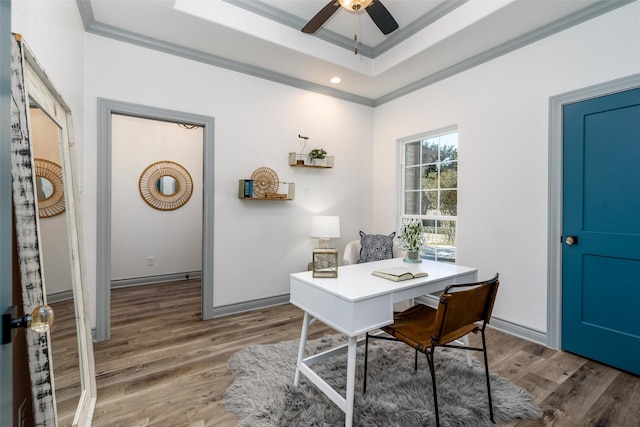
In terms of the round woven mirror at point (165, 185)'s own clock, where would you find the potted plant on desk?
The potted plant on desk is roughly at 11 o'clock from the round woven mirror.

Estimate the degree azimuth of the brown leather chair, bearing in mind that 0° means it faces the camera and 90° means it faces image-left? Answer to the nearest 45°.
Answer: approximately 135°

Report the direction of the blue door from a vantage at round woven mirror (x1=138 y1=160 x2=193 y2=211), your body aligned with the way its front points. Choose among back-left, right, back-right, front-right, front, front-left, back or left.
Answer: front-left

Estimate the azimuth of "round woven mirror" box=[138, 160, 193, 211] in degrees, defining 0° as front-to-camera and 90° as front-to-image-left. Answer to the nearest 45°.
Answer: approximately 0°

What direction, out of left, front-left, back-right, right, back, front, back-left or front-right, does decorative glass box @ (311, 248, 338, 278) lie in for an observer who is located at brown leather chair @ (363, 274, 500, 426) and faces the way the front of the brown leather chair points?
front-left

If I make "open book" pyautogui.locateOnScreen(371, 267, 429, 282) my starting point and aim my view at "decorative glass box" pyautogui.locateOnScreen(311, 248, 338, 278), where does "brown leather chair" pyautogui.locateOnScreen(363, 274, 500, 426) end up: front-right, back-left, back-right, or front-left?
back-left

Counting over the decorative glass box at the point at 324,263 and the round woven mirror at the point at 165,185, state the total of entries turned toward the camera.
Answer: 2

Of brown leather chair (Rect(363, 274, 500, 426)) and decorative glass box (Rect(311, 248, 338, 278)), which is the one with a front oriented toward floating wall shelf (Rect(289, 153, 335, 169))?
the brown leather chair
